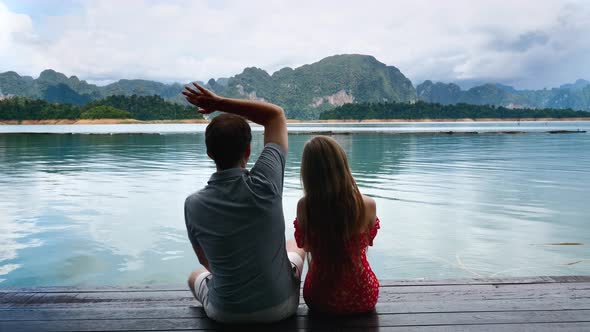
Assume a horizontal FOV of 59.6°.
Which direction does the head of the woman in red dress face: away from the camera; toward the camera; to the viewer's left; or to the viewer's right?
away from the camera

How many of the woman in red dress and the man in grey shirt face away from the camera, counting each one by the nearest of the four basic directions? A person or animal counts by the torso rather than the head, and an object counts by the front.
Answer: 2

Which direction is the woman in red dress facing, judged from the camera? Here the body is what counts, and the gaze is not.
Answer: away from the camera

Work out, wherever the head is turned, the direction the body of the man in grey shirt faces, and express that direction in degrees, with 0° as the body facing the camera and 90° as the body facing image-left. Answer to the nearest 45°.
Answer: approximately 180°

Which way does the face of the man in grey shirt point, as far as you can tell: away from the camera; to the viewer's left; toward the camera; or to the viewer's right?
away from the camera
